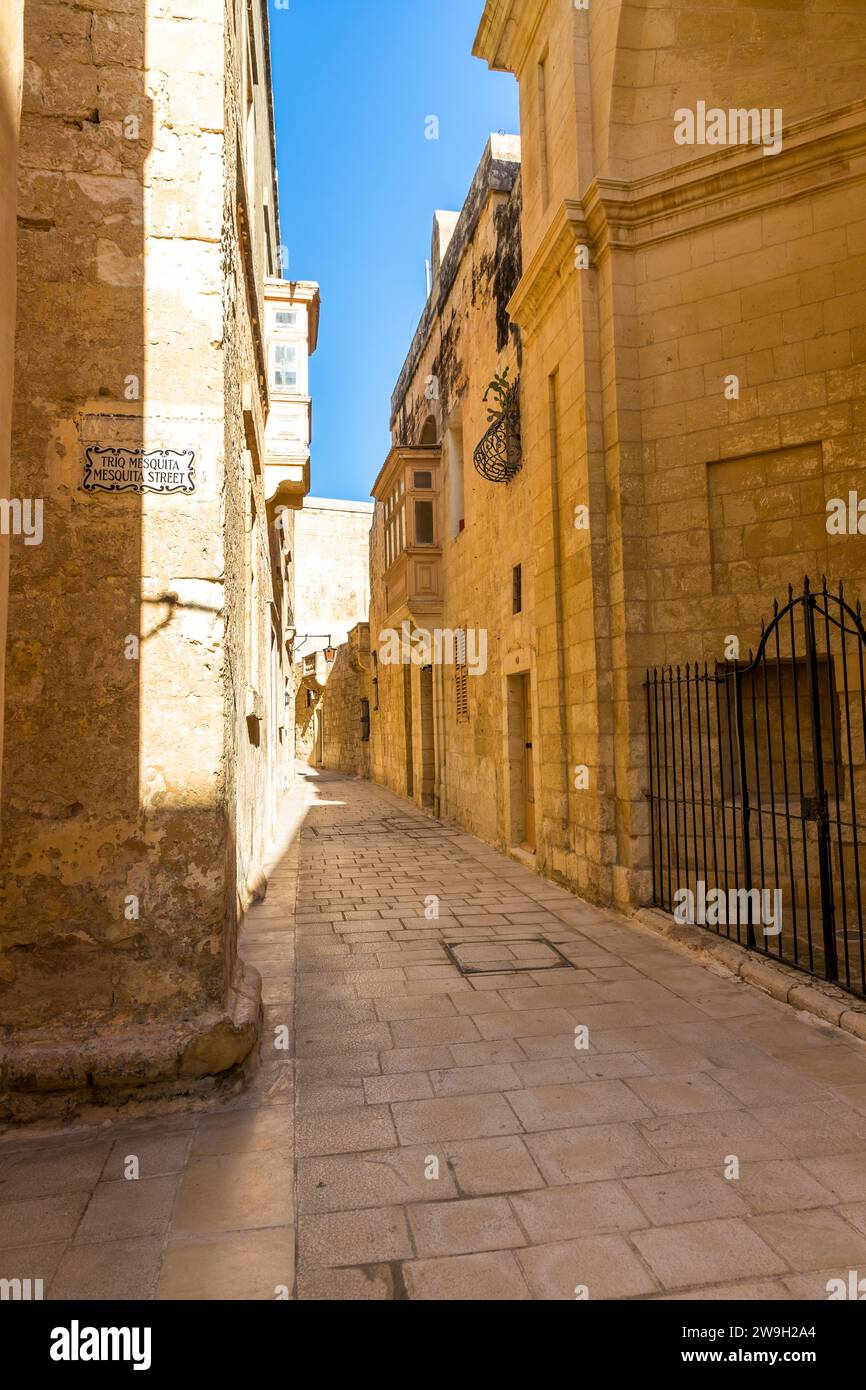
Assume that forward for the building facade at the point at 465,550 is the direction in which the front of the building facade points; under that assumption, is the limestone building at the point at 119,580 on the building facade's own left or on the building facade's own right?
on the building facade's own left

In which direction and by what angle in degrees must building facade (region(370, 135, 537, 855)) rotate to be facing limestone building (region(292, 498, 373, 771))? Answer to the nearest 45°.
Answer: approximately 90° to its right

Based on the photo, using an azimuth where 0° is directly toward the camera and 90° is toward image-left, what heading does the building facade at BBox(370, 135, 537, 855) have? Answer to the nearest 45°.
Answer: approximately 90°
